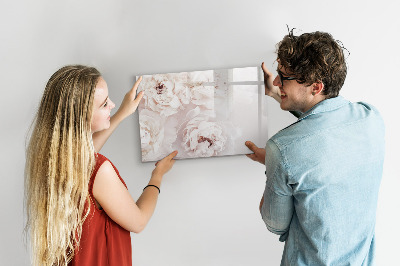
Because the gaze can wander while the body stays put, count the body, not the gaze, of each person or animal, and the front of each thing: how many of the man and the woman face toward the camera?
0

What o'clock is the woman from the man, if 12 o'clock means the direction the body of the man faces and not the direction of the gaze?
The woman is roughly at 10 o'clock from the man.

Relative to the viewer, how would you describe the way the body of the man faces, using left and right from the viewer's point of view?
facing away from the viewer and to the left of the viewer

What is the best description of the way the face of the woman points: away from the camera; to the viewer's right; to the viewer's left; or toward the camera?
to the viewer's right

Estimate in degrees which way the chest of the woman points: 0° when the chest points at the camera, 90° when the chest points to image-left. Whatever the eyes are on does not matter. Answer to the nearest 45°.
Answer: approximately 225°

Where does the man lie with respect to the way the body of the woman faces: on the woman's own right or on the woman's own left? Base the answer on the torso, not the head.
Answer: on the woman's own right
